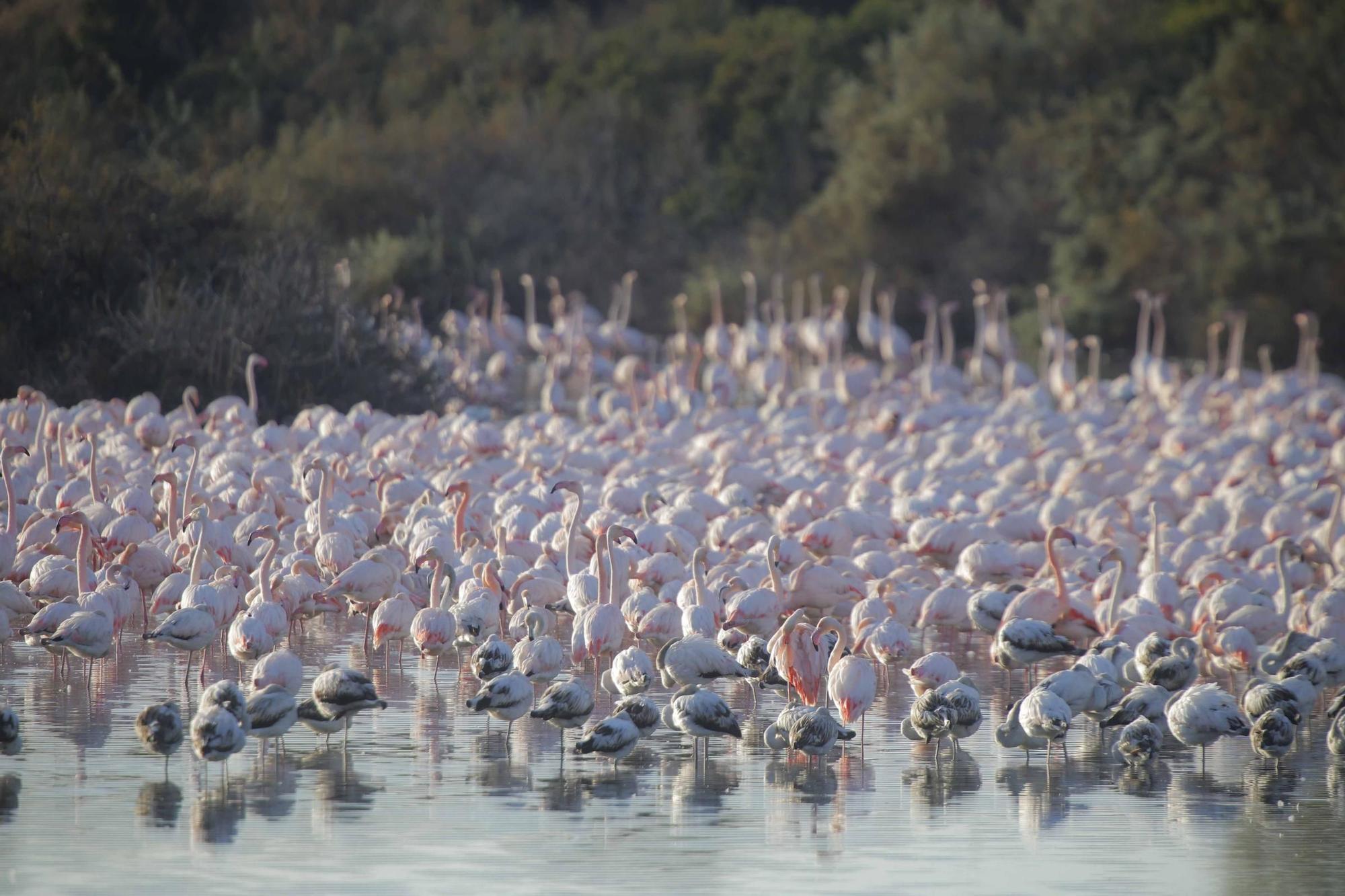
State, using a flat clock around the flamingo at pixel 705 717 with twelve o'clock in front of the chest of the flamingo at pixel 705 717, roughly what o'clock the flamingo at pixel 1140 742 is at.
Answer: the flamingo at pixel 1140 742 is roughly at 6 o'clock from the flamingo at pixel 705 717.

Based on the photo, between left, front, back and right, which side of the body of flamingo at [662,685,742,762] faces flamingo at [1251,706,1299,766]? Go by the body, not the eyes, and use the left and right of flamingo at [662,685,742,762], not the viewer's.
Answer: back

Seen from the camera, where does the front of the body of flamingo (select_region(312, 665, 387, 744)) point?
to the viewer's left

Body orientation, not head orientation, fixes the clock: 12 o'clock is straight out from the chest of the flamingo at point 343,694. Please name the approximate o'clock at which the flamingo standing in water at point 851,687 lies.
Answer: The flamingo standing in water is roughly at 6 o'clock from the flamingo.

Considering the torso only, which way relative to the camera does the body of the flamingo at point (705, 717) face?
to the viewer's left
